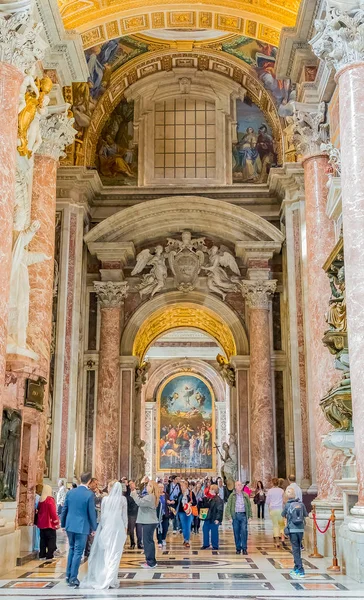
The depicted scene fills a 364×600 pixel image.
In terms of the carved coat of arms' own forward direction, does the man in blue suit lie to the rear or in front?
in front

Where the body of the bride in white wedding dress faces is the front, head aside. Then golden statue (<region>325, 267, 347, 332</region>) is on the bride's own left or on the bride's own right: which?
on the bride's own right

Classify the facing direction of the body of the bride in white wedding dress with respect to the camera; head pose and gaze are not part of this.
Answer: away from the camera

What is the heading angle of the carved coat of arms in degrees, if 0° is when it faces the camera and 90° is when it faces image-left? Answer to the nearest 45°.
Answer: approximately 0°

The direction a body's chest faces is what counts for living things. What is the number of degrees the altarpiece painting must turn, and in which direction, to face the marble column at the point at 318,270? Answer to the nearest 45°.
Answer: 0° — it already faces it

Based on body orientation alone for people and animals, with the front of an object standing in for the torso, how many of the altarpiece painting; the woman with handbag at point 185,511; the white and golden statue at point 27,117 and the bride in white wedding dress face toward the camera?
2

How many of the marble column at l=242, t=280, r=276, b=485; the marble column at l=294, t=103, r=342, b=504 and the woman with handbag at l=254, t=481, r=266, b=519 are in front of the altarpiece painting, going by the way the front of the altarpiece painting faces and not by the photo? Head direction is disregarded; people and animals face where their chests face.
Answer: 3

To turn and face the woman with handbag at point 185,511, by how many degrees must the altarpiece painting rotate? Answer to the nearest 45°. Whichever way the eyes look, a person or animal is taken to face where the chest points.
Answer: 0° — it already faces them
